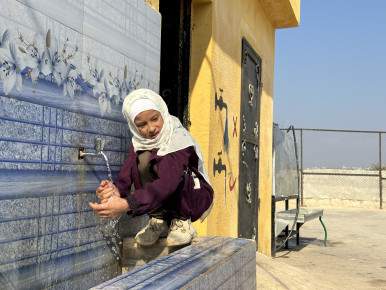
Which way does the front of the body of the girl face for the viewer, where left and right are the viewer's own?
facing the viewer and to the left of the viewer

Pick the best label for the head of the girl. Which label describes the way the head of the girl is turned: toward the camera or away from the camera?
toward the camera

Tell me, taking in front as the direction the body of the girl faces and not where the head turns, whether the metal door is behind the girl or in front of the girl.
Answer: behind
